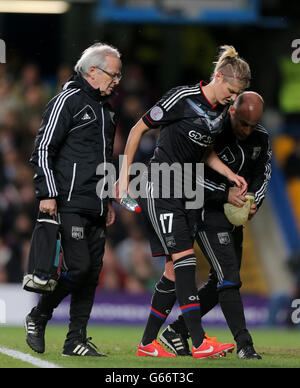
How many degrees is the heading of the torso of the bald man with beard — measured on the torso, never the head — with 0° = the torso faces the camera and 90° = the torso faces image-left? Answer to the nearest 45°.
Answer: approximately 315°

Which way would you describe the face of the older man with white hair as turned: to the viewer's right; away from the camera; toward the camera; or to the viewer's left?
to the viewer's right

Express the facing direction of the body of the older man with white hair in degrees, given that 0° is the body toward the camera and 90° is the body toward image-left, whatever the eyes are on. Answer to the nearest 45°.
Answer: approximately 315°

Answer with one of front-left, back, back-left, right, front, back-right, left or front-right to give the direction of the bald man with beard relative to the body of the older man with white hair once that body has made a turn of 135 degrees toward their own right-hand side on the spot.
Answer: back
